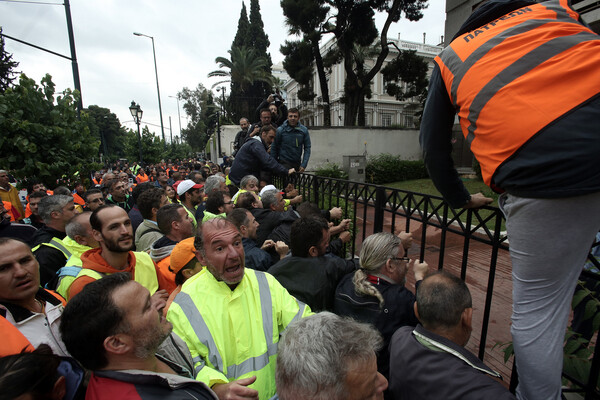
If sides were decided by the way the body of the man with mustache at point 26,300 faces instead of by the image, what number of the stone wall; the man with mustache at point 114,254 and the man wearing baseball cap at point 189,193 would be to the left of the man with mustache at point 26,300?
3

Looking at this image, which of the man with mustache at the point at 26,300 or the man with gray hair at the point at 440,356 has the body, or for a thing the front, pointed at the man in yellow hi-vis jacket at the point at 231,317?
the man with mustache

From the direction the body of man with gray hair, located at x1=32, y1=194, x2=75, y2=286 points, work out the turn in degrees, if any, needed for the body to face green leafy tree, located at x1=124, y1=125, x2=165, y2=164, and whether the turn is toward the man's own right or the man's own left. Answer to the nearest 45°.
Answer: approximately 90° to the man's own left

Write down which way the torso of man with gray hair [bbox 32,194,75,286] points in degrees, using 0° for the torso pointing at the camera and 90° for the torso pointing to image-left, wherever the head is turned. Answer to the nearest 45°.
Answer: approximately 270°

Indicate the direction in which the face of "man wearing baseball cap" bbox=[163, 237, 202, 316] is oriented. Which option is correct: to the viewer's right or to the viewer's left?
to the viewer's right

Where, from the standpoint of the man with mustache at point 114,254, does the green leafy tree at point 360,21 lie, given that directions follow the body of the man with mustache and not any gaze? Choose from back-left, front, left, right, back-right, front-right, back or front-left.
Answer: left

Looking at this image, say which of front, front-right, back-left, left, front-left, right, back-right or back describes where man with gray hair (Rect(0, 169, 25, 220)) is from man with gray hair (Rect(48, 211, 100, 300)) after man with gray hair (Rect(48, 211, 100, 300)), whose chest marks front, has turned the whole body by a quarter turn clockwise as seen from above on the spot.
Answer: back

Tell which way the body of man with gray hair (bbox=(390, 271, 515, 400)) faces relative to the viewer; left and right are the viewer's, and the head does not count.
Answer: facing away from the viewer and to the right of the viewer

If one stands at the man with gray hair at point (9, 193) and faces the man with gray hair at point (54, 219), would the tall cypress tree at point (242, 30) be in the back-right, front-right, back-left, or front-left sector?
back-left

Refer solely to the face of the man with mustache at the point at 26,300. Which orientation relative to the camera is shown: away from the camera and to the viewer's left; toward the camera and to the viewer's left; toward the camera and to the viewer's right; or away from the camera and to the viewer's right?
toward the camera and to the viewer's right

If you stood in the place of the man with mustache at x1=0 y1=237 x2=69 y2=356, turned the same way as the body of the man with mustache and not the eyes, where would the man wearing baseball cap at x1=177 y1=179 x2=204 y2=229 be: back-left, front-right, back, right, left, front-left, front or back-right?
left
